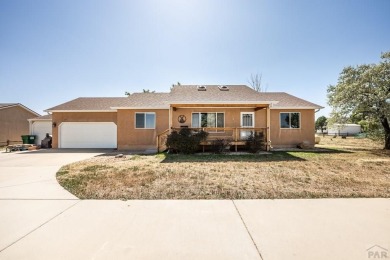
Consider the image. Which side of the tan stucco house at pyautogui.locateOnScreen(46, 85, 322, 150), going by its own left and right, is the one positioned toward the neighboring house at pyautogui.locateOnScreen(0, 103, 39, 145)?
right

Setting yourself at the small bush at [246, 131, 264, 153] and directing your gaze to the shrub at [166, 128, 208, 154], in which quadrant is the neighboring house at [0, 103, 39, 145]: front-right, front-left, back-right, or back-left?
front-right

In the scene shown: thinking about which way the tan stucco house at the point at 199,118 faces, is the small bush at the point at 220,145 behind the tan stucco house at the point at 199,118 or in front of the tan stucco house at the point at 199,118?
in front

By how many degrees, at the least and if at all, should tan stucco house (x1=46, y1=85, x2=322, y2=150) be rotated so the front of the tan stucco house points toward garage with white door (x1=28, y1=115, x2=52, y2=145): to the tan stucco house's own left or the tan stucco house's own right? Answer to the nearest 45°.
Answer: approximately 90° to the tan stucco house's own right

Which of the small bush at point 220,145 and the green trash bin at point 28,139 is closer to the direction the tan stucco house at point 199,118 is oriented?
the small bush

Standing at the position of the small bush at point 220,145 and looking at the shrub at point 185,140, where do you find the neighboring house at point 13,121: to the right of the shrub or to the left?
right

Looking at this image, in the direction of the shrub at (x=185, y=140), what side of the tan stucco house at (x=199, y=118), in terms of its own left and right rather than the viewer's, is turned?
front

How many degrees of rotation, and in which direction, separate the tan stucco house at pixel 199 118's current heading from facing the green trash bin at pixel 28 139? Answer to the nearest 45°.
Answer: approximately 90° to its right

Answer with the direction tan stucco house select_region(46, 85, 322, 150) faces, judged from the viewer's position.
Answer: facing the viewer
